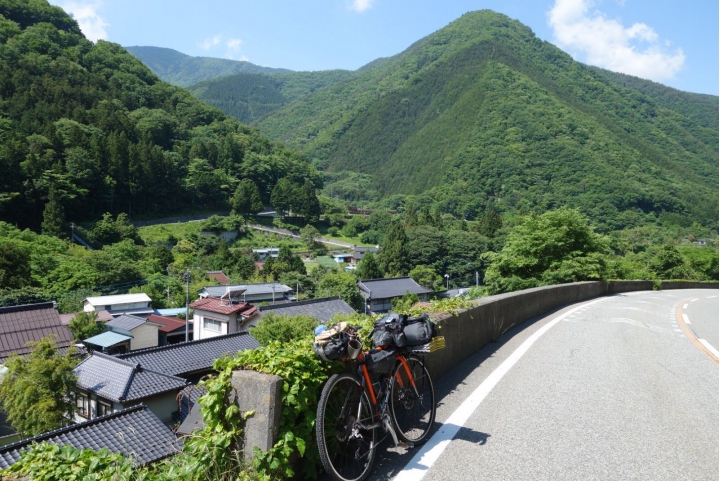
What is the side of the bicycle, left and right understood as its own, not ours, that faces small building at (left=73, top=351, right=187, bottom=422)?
left

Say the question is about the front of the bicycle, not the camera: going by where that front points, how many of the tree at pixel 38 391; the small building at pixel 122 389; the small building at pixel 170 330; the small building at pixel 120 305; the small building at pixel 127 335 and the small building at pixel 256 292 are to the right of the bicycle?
0

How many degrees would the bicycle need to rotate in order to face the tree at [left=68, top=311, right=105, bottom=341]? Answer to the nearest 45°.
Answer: approximately 90° to its left

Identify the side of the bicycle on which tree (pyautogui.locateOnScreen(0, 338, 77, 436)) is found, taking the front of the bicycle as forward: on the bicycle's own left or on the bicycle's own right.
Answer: on the bicycle's own left

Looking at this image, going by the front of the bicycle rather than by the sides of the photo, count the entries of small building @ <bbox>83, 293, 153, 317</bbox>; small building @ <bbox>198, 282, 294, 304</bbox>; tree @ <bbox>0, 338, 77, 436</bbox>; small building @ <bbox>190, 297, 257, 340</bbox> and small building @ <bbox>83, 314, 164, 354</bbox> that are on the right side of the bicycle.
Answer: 0

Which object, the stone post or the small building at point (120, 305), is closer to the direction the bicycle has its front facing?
the small building

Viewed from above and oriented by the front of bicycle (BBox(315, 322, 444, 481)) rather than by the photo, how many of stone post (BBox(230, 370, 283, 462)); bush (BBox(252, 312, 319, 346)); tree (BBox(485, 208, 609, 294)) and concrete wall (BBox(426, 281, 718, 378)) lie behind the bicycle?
1

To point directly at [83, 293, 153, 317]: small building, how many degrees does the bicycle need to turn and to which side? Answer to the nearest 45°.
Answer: approximately 90° to its left

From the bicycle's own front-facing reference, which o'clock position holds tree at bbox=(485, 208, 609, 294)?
The tree is roughly at 11 o'clock from the bicycle.

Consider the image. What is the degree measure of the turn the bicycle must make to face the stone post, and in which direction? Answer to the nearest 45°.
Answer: approximately 180°

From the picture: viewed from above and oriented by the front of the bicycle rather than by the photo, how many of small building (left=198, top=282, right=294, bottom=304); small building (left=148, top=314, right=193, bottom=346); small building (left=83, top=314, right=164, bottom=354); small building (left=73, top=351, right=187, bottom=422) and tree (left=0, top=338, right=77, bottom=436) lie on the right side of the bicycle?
0

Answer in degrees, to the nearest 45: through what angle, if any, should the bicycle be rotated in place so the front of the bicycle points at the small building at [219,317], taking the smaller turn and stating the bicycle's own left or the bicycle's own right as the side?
approximately 45° to the bicycle's own left

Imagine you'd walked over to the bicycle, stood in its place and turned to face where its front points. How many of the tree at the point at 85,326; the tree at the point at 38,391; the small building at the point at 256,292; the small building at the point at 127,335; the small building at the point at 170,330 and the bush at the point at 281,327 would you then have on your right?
0

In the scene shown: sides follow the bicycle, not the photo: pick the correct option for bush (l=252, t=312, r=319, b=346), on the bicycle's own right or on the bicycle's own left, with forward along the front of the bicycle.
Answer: on the bicycle's own left

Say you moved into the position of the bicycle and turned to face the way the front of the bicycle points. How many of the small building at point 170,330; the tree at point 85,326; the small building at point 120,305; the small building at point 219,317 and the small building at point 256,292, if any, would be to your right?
0

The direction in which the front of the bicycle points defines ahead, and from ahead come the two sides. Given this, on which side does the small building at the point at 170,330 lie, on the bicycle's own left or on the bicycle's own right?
on the bicycle's own left

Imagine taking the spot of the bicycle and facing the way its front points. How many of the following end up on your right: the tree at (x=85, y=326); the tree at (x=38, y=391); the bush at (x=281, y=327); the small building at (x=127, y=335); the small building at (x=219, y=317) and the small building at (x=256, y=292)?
0

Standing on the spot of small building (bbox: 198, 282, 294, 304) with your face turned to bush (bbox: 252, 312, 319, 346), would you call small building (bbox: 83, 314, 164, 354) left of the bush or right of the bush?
right

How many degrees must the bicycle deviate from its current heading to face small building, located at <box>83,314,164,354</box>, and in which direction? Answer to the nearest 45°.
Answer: approximately 90° to its left

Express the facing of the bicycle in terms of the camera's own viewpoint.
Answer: facing away from the viewer and to the right of the viewer
